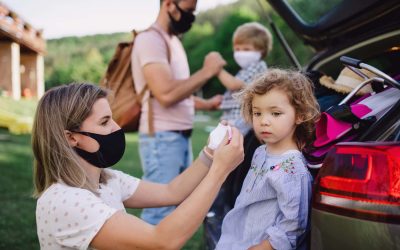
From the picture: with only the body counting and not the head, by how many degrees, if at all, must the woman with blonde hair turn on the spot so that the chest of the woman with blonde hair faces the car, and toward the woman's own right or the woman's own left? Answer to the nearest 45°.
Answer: approximately 45° to the woman's own right

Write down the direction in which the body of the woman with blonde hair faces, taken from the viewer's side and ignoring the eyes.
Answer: to the viewer's right

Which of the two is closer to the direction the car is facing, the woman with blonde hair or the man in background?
the man in background

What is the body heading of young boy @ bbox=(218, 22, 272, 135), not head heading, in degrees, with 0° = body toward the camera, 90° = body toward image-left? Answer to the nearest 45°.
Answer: approximately 45°

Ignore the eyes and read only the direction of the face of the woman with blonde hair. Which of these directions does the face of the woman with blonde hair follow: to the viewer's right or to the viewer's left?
to the viewer's right

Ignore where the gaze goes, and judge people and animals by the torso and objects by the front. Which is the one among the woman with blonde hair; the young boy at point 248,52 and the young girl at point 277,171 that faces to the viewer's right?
the woman with blonde hair

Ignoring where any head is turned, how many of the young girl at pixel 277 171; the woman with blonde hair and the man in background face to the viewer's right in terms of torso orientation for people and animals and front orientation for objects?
2

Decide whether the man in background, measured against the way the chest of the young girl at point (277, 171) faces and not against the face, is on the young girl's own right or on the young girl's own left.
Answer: on the young girl's own right

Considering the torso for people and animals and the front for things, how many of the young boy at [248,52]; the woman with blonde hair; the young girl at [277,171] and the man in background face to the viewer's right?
2

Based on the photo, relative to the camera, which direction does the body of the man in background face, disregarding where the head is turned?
to the viewer's right

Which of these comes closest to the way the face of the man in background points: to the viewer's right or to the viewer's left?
to the viewer's right

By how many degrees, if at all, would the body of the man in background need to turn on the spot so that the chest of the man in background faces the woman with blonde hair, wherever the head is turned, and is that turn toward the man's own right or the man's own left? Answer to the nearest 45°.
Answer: approximately 90° to the man's own right
